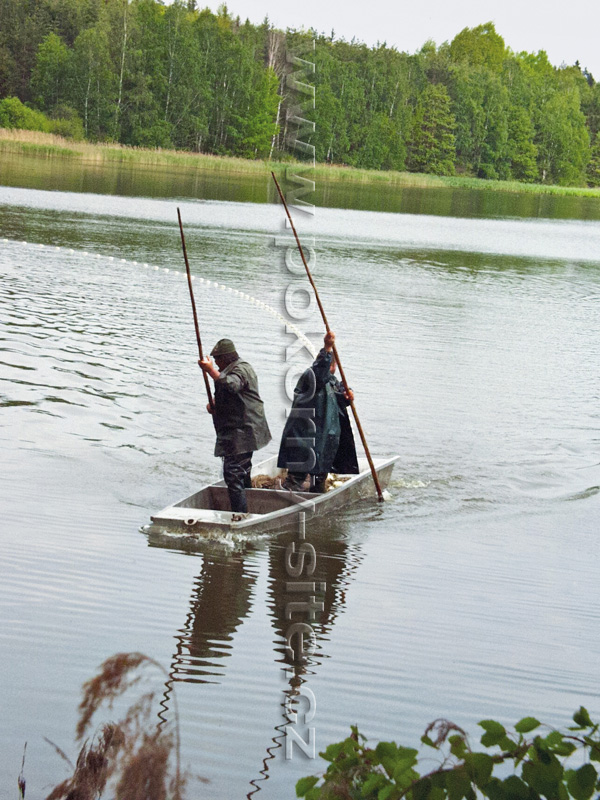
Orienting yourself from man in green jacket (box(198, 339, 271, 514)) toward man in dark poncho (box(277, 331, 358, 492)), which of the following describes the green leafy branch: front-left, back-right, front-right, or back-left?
back-right

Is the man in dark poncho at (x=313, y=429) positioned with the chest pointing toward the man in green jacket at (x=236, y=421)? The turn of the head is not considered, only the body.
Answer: no

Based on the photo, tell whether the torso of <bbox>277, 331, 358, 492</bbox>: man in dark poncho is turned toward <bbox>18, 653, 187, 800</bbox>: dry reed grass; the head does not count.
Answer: no

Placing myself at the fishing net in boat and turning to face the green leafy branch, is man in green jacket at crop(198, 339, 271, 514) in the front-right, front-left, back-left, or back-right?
front-right
